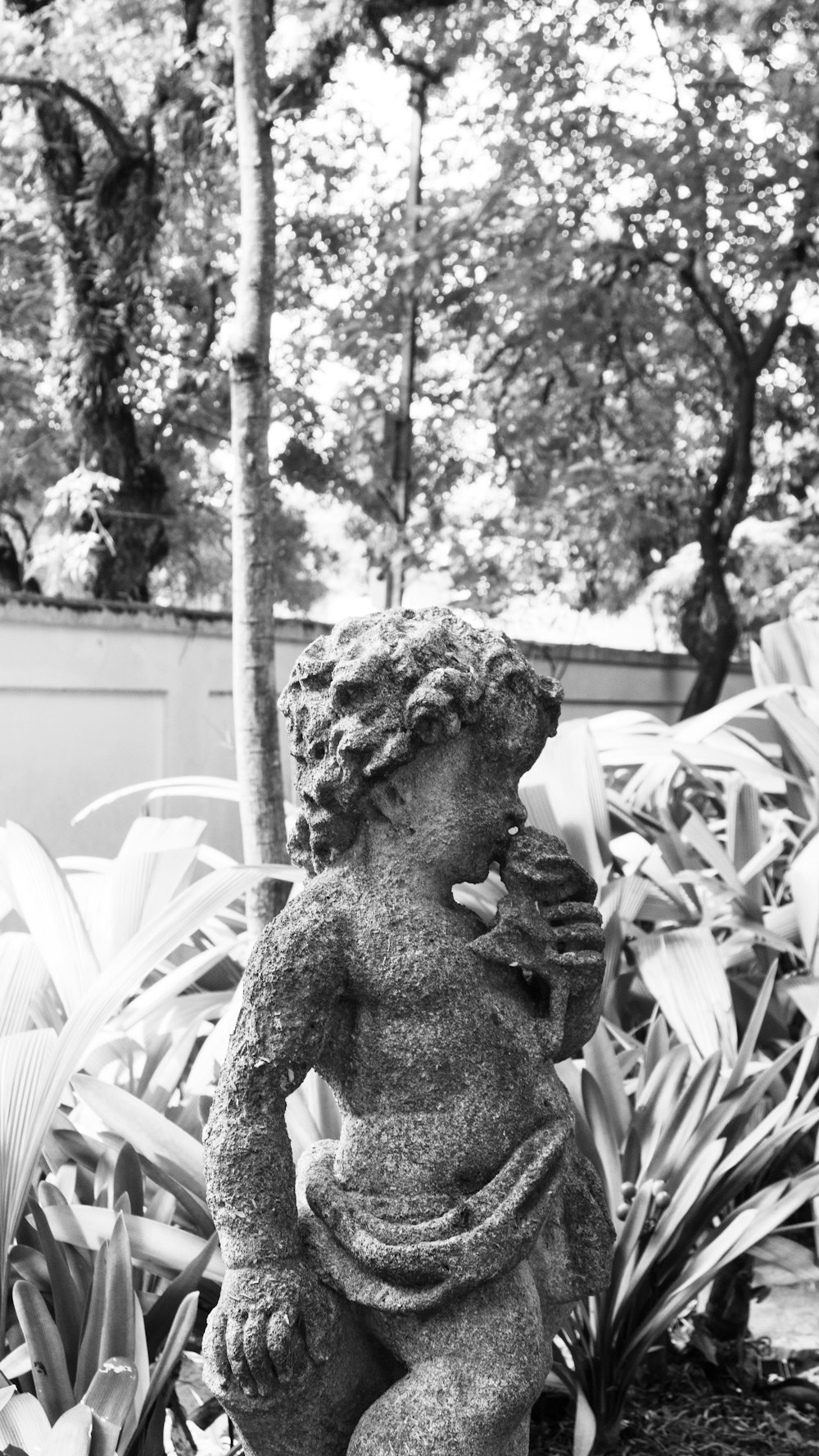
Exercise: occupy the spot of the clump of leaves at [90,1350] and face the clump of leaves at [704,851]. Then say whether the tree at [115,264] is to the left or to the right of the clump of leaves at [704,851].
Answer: left

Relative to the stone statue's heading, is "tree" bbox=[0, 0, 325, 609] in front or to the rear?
to the rear

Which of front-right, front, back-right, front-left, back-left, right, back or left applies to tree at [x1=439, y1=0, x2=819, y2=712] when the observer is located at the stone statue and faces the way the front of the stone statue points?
back-left

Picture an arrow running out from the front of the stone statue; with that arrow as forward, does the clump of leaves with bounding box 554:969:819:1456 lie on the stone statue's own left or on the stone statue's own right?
on the stone statue's own left

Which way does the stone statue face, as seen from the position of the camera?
facing the viewer and to the right of the viewer
